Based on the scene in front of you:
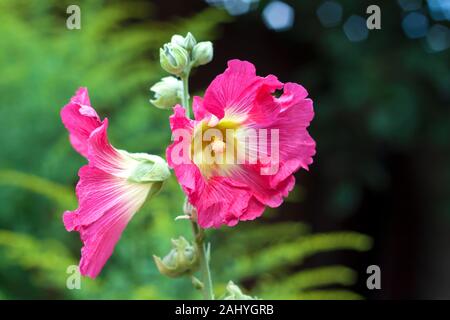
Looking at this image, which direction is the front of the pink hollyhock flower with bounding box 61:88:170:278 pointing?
to the viewer's left

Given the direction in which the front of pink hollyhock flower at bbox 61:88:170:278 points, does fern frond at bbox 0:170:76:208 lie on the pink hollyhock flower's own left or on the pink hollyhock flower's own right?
on the pink hollyhock flower's own right
